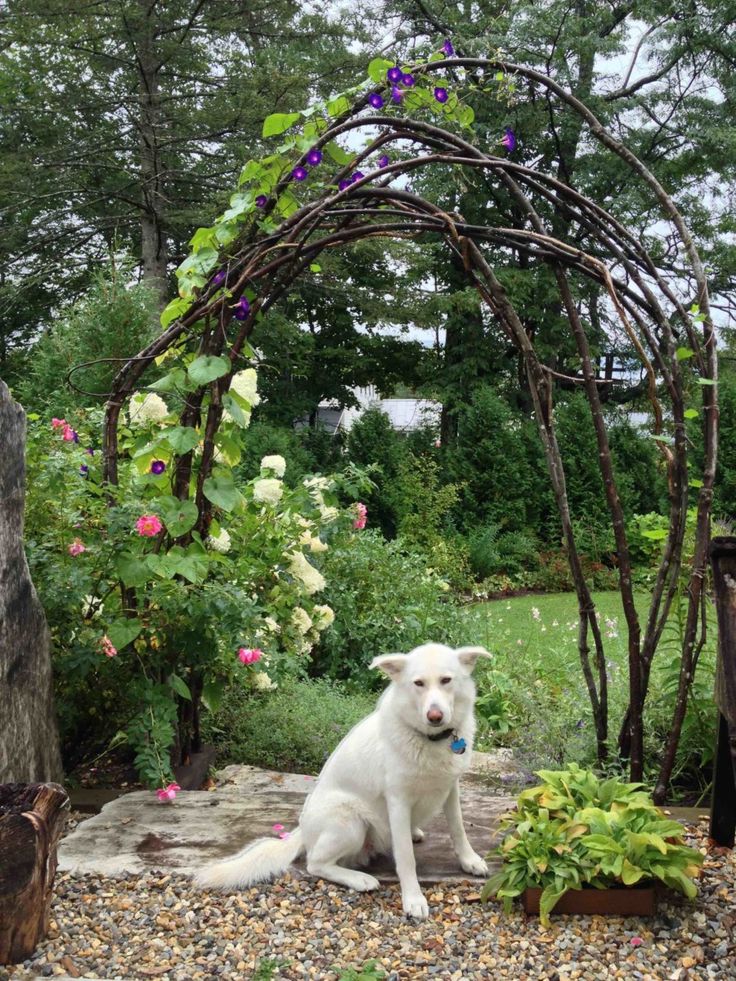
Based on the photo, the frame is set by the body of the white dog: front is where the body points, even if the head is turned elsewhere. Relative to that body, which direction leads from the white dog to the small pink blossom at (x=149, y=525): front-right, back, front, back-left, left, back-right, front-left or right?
back

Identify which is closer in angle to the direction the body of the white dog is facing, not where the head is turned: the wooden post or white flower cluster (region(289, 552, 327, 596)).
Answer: the wooden post

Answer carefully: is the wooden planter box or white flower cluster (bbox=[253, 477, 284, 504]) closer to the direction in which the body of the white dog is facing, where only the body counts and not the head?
the wooden planter box

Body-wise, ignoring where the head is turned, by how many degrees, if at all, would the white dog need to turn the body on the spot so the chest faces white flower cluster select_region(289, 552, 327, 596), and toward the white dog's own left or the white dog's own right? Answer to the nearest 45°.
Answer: approximately 135° to the white dog's own left

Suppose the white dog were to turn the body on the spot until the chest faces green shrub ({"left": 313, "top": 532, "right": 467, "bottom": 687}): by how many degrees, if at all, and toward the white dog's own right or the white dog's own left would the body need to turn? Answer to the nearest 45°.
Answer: approximately 135° to the white dog's own left

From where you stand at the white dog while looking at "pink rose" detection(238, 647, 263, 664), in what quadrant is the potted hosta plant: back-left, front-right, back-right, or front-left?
back-right

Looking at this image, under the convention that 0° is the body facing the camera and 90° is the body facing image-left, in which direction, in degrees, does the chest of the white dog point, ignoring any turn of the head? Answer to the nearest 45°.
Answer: approximately 315°
